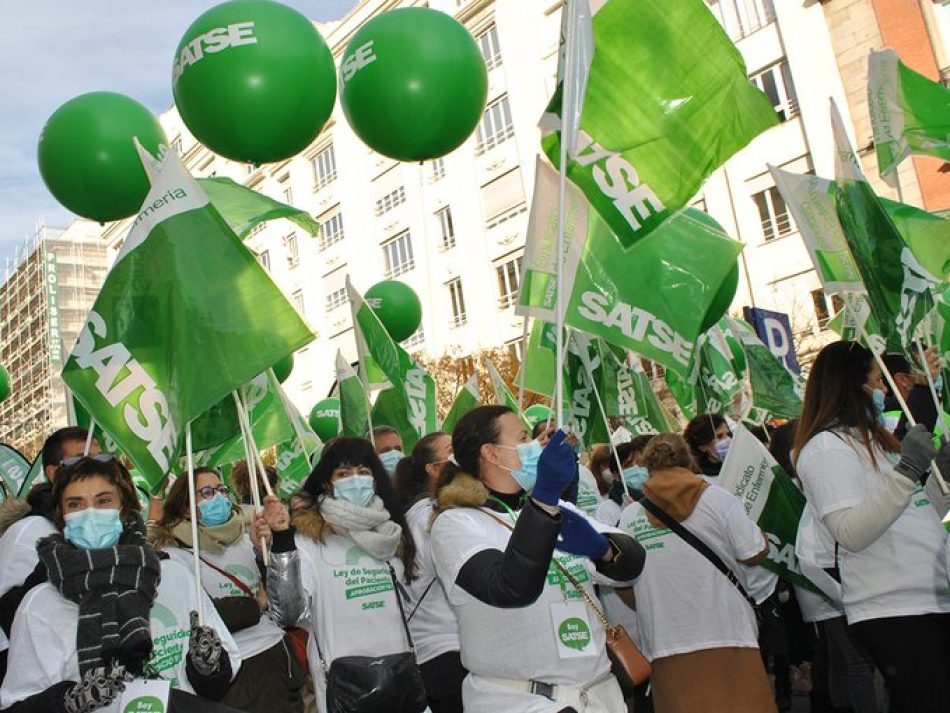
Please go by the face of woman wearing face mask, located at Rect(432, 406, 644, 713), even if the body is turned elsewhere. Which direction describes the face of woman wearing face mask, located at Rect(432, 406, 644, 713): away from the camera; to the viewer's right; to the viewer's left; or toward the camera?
to the viewer's right

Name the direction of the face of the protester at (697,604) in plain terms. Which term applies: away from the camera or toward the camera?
away from the camera

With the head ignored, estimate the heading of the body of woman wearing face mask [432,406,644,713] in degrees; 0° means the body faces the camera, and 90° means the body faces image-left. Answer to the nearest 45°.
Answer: approximately 315°

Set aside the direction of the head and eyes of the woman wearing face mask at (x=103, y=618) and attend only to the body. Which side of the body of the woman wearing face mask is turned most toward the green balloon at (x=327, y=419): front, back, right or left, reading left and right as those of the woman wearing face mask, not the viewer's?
back

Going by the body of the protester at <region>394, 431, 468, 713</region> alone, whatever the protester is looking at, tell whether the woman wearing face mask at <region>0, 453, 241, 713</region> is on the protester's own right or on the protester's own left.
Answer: on the protester's own right

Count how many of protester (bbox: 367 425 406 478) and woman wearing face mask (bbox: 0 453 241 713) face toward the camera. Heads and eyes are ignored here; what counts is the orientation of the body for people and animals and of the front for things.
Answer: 2

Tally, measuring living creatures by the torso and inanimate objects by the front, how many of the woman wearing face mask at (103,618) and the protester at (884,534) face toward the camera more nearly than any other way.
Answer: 1
